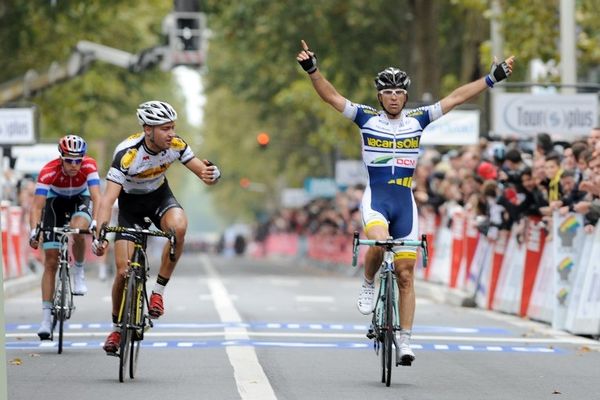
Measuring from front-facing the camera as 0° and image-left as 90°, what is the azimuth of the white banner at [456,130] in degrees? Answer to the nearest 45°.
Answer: approximately 0°

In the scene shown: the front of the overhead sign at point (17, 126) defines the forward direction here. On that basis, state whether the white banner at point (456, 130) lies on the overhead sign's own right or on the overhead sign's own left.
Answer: on the overhead sign's own left
